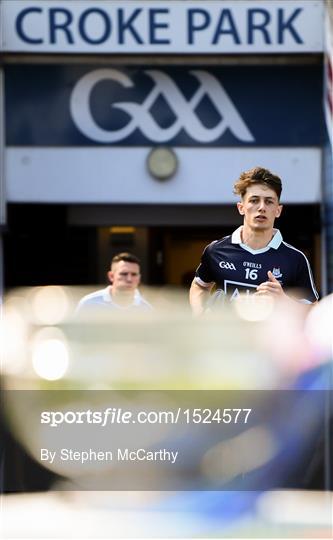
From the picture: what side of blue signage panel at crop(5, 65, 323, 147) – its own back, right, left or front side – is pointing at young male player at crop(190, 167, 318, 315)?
front

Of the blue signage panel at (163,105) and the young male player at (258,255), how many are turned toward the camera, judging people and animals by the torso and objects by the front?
2

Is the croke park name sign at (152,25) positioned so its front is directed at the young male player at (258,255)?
yes

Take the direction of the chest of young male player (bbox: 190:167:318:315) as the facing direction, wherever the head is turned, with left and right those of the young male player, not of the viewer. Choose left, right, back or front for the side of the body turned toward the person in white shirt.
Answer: back

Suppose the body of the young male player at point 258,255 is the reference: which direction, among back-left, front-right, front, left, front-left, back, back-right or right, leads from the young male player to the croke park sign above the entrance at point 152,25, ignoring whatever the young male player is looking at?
back
